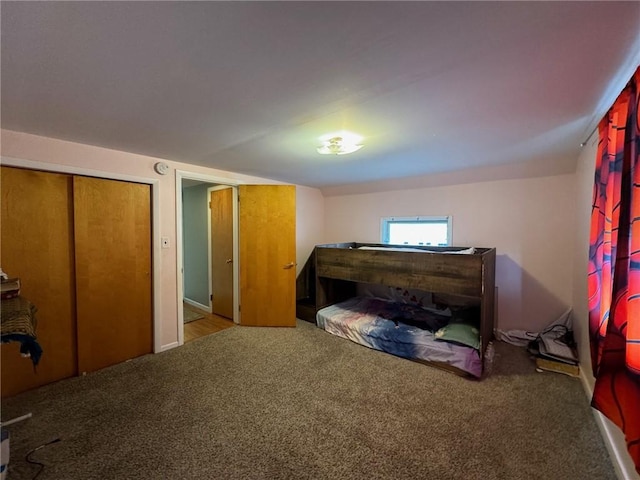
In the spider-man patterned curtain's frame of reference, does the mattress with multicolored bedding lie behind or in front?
in front

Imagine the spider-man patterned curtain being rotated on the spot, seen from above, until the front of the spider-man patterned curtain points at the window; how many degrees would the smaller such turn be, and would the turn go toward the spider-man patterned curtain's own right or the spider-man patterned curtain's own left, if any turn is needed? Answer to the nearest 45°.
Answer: approximately 45° to the spider-man patterned curtain's own right

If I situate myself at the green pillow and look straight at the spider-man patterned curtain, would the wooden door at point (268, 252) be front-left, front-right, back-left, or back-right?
back-right

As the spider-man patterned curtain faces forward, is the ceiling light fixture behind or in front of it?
in front

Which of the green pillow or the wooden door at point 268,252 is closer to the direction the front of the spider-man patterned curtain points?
the wooden door

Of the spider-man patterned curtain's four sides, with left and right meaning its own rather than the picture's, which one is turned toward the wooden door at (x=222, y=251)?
front

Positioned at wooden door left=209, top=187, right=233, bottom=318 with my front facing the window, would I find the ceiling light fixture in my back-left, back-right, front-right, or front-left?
front-right

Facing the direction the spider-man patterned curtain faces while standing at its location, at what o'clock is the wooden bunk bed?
The wooden bunk bed is roughly at 1 o'clock from the spider-man patterned curtain.

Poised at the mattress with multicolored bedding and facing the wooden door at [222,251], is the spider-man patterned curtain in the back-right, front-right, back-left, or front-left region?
back-left

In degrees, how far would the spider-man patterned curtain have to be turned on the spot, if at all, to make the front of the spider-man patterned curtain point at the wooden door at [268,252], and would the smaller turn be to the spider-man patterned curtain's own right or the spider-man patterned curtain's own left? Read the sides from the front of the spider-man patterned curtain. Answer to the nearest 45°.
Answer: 0° — it already faces it

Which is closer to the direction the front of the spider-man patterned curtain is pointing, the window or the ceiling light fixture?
the ceiling light fixture

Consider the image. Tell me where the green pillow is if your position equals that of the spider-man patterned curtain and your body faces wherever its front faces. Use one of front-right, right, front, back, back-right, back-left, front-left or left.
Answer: front-right

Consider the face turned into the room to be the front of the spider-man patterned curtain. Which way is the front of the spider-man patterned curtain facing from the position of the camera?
facing to the left of the viewer
